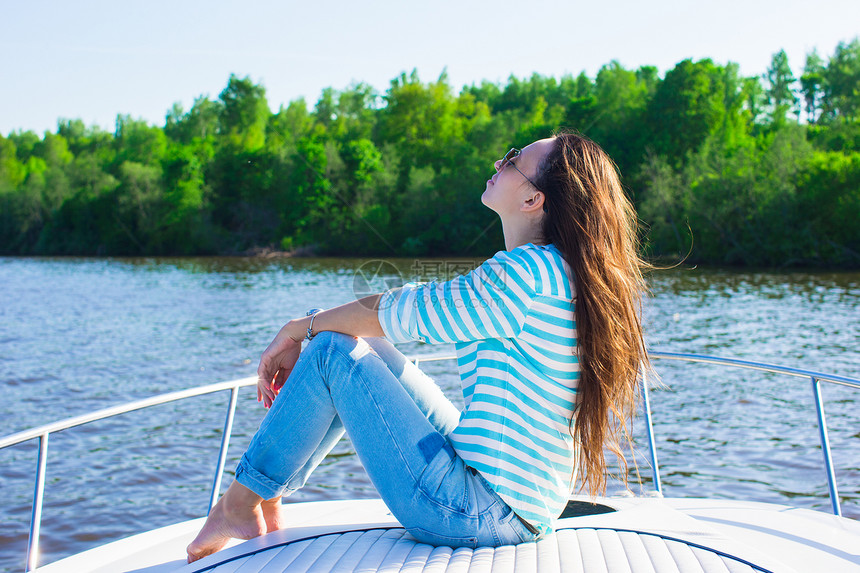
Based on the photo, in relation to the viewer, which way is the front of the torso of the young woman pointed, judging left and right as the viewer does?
facing to the left of the viewer

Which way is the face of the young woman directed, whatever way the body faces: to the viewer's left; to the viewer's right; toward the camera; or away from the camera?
to the viewer's left
